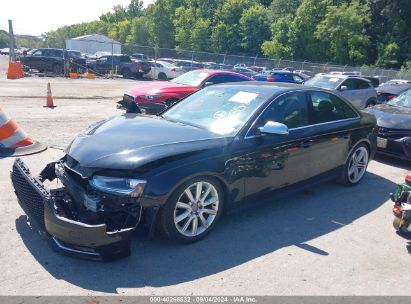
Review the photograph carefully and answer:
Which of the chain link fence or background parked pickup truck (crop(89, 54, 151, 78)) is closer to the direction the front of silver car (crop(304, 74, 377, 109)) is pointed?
the background parked pickup truck

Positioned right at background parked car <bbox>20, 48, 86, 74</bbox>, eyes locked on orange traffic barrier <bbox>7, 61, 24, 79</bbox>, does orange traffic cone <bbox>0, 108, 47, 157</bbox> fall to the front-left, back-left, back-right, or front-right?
front-left

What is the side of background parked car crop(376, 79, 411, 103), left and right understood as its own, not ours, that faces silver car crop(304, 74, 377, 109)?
front

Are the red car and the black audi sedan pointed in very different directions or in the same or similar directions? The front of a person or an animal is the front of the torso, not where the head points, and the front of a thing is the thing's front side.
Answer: same or similar directions

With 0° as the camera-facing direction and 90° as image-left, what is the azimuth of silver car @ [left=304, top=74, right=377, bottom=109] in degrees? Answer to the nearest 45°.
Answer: approximately 45°

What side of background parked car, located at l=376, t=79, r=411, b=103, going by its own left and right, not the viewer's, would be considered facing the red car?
front

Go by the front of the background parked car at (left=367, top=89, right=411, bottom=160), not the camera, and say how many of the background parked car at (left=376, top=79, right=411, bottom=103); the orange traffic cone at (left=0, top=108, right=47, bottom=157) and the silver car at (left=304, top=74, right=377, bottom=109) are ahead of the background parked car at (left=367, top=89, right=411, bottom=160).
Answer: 1

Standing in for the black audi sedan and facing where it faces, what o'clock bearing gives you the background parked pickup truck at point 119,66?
The background parked pickup truck is roughly at 4 o'clock from the black audi sedan.

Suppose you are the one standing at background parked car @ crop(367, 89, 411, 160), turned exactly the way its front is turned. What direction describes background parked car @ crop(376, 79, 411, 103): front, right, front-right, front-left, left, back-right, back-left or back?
back-right

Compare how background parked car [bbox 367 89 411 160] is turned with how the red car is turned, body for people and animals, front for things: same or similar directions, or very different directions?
same or similar directions

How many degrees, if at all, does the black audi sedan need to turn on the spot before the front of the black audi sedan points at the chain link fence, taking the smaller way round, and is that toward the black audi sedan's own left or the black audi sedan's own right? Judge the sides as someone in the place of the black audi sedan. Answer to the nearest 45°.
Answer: approximately 135° to the black audi sedan's own right

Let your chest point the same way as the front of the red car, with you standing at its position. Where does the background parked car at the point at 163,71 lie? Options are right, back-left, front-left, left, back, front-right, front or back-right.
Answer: back-right

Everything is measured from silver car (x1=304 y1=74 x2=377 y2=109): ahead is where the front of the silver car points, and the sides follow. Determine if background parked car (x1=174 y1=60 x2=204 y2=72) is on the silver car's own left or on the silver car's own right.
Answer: on the silver car's own right

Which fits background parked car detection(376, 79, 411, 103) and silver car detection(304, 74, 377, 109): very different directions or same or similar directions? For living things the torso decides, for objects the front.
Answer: same or similar directions
